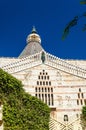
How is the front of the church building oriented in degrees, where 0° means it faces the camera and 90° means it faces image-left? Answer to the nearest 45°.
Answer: approximately 0°
